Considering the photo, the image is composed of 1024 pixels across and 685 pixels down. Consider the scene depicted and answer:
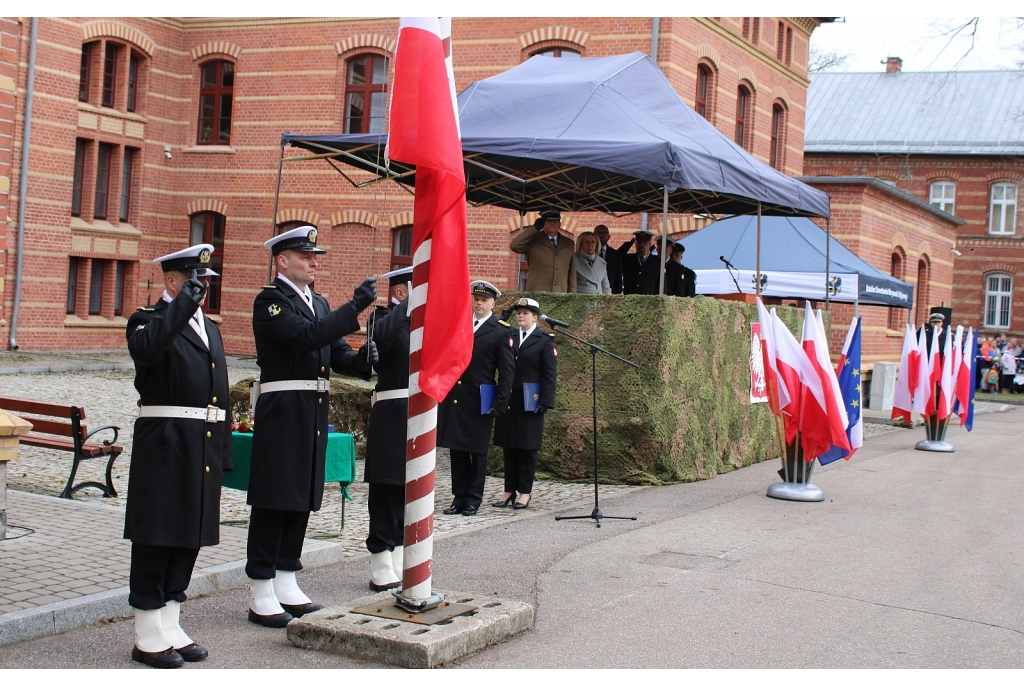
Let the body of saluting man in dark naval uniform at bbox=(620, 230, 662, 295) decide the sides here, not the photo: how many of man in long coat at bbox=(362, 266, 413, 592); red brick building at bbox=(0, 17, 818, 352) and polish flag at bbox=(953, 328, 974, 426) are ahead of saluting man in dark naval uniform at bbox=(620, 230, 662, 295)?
1

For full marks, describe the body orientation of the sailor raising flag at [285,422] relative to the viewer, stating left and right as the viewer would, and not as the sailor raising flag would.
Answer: facing the viewer and to the right of the viewer

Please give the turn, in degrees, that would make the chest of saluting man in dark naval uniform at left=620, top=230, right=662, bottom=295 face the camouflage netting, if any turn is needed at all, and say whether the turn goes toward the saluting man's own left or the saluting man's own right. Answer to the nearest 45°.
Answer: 0° — they already face it

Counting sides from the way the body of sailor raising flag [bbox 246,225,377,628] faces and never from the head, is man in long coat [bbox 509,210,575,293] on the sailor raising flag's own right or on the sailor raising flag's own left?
on the sailor raising flag's own left

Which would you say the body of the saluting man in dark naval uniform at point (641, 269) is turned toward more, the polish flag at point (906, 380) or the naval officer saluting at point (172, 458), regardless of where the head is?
the naval officer saluting

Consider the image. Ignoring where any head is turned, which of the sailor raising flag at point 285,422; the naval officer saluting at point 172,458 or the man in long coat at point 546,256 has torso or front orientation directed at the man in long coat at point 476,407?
the man in long coat at point 546,256

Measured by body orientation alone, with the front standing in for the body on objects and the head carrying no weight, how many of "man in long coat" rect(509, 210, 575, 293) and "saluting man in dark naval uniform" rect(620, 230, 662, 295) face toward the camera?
2

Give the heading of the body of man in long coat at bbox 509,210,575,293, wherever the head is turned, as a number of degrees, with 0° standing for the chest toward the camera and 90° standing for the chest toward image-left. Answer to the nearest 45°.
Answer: approximately 0°

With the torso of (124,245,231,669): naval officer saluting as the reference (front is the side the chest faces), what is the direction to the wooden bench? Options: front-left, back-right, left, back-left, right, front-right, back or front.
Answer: back-left

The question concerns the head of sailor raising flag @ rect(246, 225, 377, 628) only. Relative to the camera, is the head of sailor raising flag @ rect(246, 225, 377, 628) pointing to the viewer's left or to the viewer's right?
to the viewer's right

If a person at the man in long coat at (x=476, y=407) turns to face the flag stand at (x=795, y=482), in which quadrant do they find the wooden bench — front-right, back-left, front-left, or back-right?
back-left

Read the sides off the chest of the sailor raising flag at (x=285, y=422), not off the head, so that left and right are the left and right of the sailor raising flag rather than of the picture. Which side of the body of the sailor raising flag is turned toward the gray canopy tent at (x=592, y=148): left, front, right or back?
left
